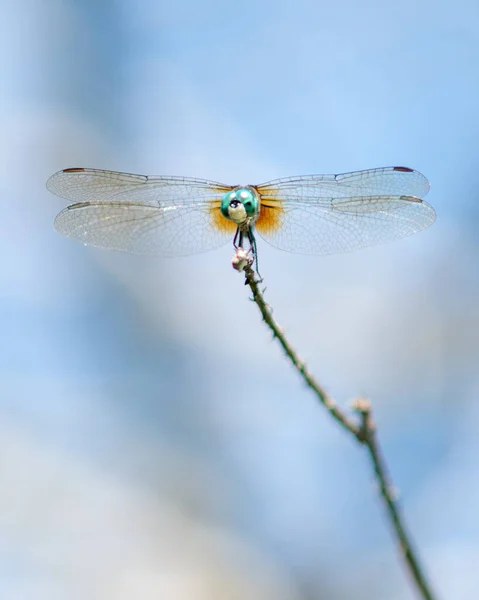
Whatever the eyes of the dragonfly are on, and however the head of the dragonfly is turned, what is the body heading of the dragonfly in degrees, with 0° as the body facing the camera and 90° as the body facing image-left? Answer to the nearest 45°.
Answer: approximately 0°
